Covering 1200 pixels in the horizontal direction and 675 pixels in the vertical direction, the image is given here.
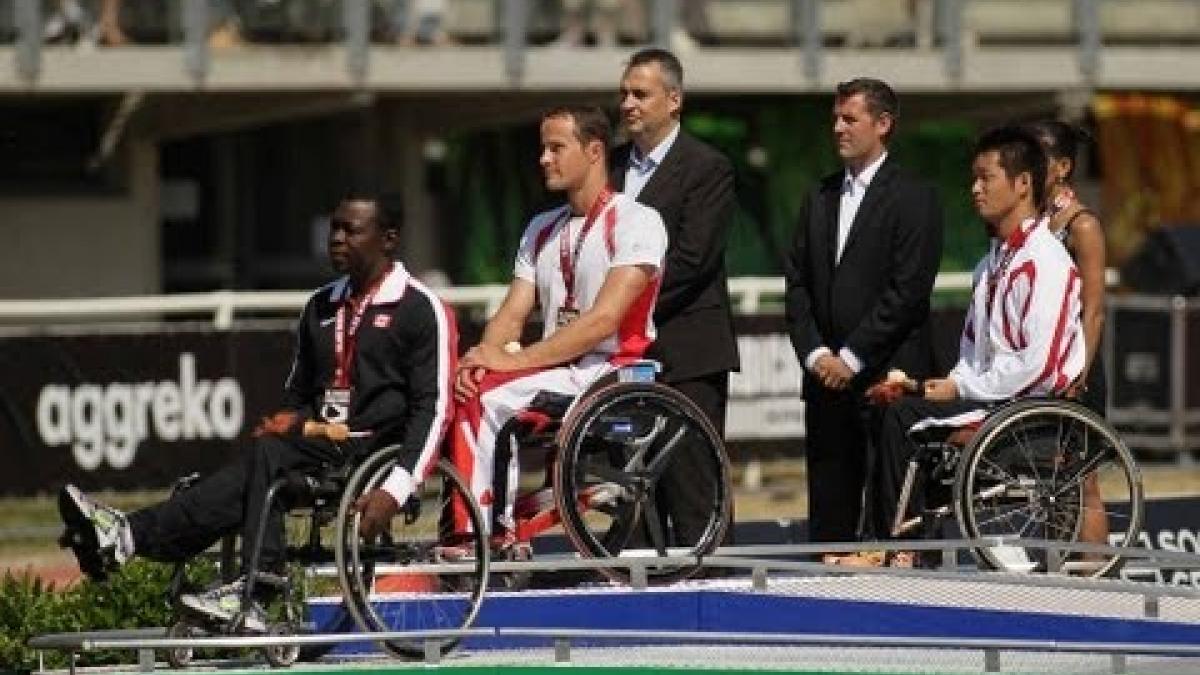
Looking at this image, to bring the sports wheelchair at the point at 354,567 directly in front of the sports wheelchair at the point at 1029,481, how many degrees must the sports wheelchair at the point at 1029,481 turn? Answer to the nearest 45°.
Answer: approximately 45° to its left

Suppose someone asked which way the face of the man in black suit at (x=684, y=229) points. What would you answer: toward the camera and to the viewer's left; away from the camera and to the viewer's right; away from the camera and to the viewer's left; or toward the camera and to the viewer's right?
toward the camera and to the viewer's left

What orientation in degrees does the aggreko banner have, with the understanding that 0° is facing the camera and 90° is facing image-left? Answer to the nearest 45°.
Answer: approximately 0°

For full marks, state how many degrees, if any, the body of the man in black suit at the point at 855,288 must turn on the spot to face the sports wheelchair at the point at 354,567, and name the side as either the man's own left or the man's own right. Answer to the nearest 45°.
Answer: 0° — they already face it

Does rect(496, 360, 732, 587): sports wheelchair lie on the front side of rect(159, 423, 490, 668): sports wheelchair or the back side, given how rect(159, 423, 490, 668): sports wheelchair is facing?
on the back side

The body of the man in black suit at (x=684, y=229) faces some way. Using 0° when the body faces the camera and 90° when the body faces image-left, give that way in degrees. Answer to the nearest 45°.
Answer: approximately 45°

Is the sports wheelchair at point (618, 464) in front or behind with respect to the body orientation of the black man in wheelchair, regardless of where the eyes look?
behind

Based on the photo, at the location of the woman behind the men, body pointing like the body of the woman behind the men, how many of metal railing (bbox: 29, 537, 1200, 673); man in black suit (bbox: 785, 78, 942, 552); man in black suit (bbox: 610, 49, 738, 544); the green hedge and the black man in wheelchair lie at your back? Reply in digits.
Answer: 0

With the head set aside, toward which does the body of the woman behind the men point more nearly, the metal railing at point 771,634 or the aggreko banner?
the metal railing

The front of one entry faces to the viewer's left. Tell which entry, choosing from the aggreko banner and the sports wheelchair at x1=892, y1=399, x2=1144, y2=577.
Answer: the sports wheelchair

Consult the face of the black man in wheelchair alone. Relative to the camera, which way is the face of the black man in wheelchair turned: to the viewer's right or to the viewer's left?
to the viewer's left

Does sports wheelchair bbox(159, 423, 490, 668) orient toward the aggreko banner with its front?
no

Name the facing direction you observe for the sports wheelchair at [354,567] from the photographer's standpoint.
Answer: facing the viewer and to the left of the viewer
